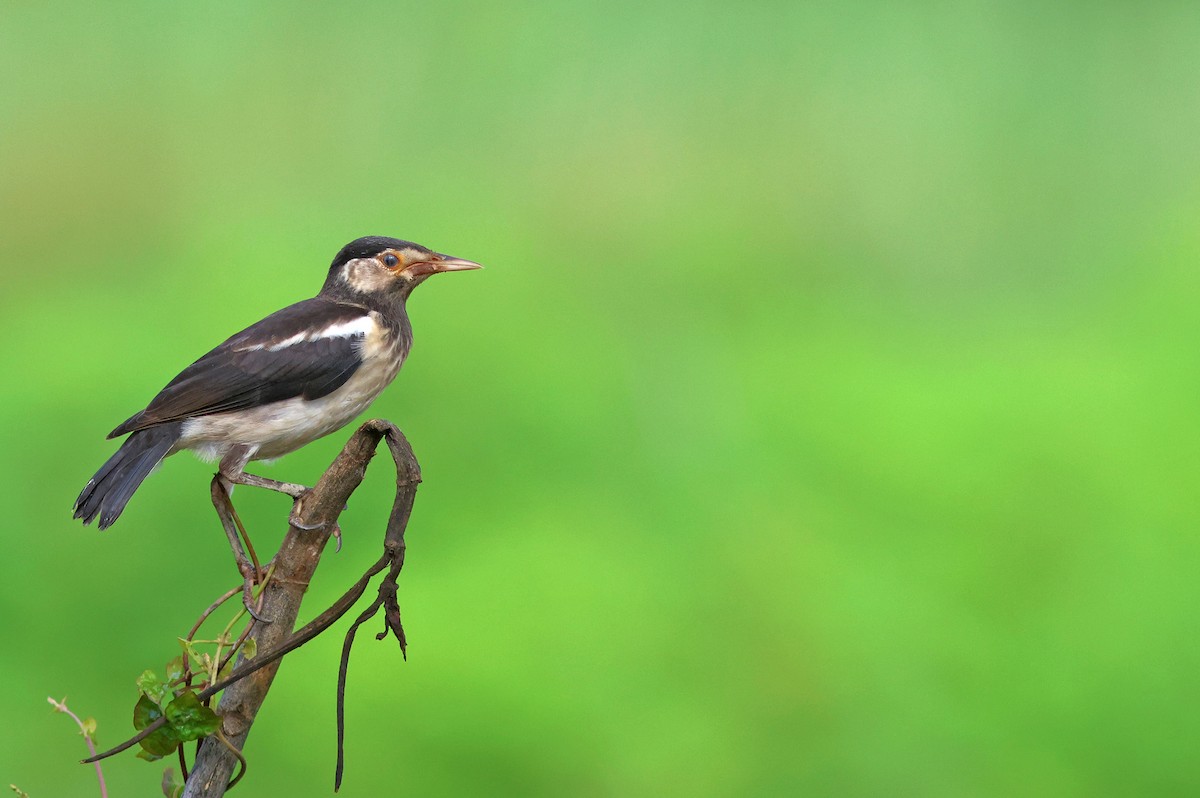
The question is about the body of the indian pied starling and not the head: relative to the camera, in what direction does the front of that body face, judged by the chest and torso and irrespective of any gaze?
to the viewer's right
